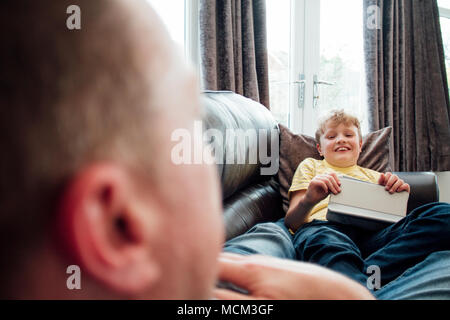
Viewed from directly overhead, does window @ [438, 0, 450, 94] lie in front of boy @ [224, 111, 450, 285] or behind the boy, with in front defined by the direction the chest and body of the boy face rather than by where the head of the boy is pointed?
behind

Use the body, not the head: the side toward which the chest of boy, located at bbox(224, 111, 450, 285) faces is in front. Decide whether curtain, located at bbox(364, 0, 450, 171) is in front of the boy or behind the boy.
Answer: behind

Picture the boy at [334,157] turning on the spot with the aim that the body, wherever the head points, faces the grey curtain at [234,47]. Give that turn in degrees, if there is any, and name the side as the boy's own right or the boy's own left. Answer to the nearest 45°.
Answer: approximately 135° to the boy's own right

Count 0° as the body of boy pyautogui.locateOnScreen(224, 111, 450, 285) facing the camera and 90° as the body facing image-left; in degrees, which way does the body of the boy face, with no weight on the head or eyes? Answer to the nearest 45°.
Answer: approximately 0°

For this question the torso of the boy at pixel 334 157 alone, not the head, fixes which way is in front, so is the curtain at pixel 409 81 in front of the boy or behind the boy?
behind

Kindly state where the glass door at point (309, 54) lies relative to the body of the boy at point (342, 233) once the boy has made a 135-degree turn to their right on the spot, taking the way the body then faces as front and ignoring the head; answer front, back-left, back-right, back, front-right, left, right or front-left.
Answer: front-right

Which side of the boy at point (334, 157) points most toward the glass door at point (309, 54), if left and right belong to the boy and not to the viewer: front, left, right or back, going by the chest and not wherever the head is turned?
back
